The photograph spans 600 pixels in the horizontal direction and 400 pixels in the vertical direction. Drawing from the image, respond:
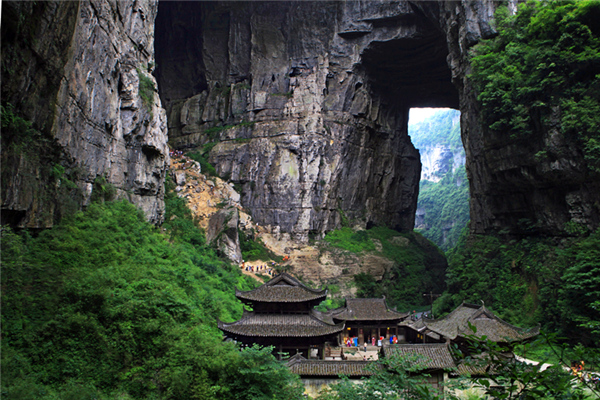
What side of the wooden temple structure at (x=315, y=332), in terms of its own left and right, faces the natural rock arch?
back

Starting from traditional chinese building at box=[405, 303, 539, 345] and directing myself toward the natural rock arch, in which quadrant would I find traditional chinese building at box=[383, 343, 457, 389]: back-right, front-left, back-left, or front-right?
back-left

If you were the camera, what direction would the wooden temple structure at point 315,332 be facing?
facing the viewer

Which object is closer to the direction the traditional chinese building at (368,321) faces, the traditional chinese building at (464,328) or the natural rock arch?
the traditional chinese building

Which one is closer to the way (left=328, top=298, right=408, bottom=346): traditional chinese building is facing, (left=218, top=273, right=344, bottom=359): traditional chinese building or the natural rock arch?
the traditional chinese building

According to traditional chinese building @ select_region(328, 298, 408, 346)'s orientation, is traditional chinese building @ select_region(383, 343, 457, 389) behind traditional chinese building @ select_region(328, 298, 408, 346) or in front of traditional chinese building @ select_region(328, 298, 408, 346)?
in front

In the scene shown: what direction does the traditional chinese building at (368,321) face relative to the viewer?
toward the camera
